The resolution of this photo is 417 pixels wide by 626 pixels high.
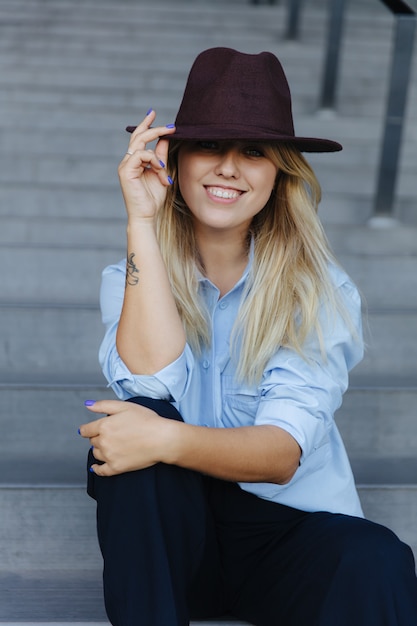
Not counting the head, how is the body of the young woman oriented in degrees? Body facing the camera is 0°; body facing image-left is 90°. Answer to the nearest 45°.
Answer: approximately 0°

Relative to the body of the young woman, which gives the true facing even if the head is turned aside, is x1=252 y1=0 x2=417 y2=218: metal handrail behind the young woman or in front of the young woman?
behind
